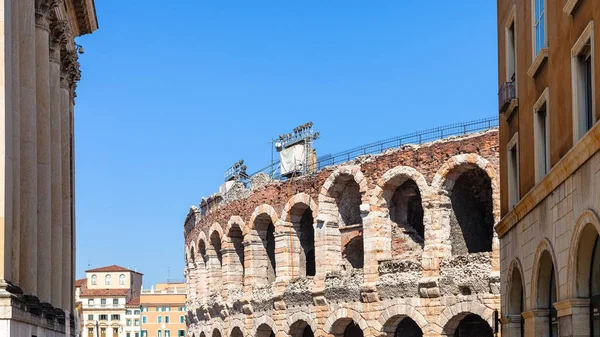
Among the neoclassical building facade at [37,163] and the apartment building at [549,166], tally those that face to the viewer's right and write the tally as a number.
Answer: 1

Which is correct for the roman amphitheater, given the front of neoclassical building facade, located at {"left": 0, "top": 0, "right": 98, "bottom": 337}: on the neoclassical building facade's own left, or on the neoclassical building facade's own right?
on the neoclassical building facade's own left

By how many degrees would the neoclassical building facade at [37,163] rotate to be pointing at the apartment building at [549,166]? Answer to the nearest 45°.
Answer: approximately 45° to its right

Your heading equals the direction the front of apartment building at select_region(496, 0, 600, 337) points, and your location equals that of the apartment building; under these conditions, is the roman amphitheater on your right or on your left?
on your right

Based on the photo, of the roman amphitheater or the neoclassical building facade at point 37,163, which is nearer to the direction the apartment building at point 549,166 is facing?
the neoclassical building facade

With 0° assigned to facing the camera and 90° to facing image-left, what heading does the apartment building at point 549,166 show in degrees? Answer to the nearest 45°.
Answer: approximately 45°

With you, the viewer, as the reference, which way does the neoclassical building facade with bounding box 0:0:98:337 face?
facing to the right of the viewer
